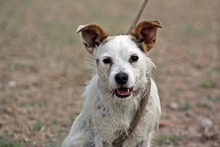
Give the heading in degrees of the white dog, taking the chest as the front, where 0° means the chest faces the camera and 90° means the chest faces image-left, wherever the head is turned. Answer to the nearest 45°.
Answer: approximately 0°
